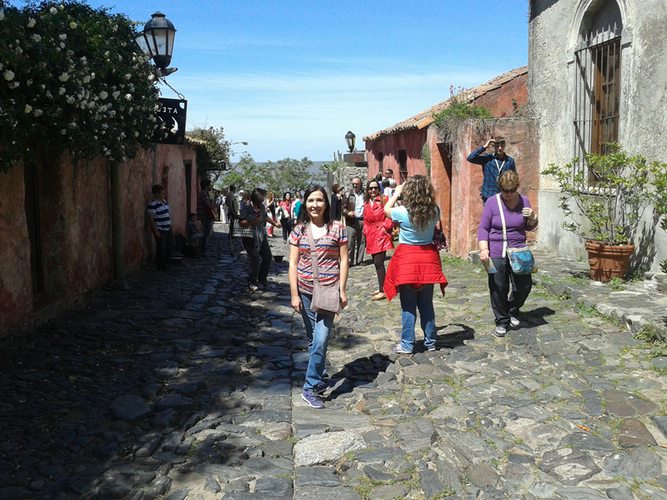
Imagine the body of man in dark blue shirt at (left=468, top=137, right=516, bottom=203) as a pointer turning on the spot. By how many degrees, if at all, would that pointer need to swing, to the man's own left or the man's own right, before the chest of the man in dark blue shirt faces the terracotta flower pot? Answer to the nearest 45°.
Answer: approximately 45° to the man's own left

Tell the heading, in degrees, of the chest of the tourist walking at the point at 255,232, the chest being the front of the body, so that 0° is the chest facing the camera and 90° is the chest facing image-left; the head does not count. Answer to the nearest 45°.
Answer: approximately 315°

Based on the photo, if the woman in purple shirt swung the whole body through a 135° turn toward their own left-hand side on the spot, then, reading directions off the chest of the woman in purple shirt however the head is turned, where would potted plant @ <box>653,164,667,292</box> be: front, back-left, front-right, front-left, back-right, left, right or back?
front

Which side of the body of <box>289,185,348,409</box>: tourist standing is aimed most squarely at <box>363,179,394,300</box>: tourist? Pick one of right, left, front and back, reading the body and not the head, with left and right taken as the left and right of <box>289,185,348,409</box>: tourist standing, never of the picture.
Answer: back

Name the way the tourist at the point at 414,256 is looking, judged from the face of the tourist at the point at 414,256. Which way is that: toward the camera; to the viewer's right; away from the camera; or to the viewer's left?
away from the camera

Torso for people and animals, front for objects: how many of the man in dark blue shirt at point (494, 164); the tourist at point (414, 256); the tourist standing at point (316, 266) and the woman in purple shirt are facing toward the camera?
3

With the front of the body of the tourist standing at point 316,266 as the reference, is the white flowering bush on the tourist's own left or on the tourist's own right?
on the tourist's own right

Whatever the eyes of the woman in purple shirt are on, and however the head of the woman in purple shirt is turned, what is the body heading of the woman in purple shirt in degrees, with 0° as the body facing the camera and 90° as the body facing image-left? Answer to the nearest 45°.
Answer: approximately 0°

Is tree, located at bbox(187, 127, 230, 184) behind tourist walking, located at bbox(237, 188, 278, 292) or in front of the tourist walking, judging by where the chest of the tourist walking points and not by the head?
behind

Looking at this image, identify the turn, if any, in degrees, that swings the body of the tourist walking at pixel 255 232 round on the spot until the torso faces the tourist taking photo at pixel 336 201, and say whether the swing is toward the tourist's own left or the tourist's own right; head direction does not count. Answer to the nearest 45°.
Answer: approximately 90° to the tourist's own left

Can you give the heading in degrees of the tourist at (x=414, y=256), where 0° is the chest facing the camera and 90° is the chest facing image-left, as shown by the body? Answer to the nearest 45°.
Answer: approximately 135°

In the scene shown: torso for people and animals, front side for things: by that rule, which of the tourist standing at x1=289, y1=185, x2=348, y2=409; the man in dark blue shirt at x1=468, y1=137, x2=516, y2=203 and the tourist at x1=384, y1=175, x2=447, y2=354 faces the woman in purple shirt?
the man in dark blue shirt
